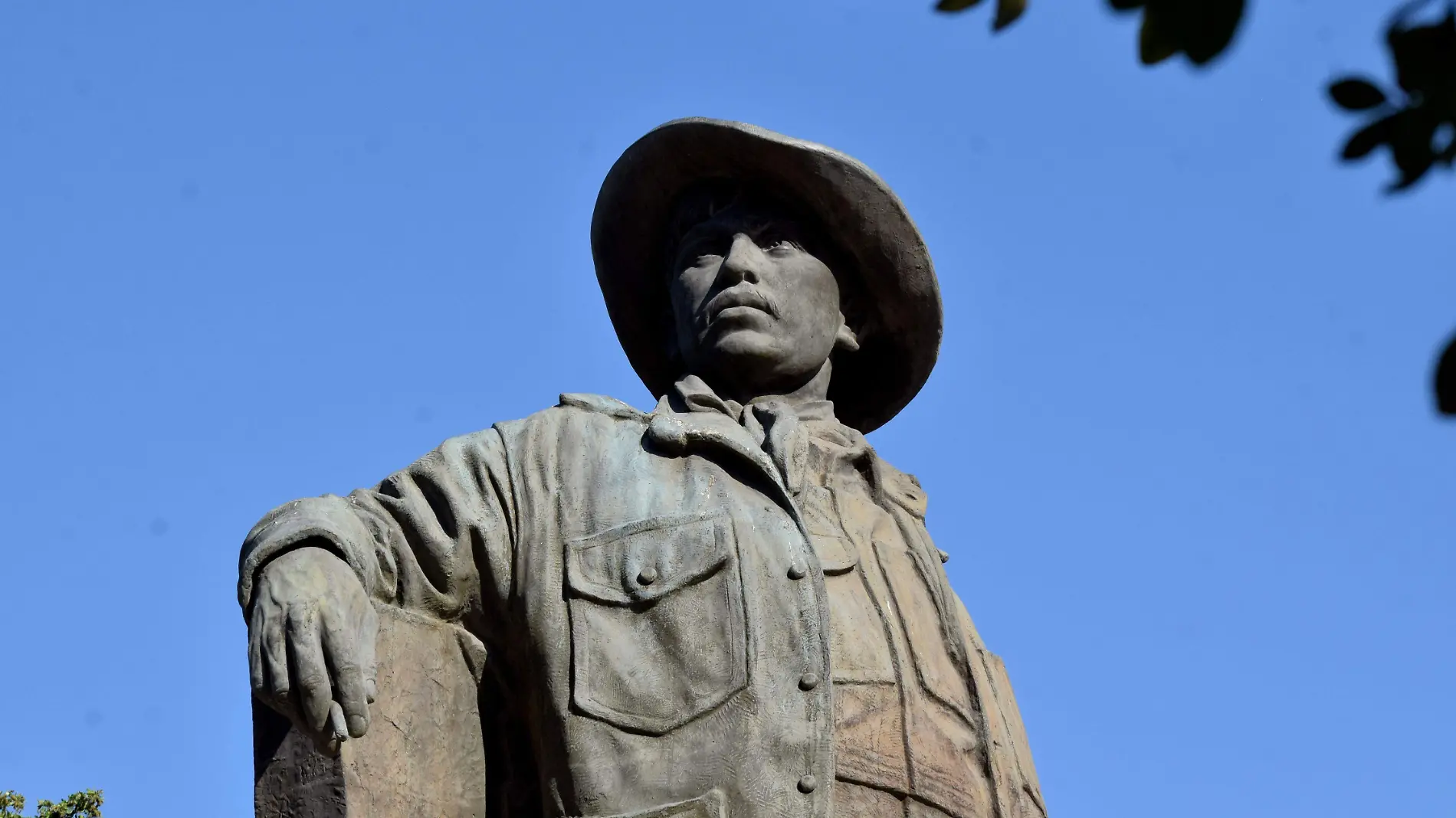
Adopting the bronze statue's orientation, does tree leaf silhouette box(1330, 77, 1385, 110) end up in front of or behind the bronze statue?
in front

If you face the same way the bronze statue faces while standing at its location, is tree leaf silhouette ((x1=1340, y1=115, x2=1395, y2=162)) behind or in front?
in front
